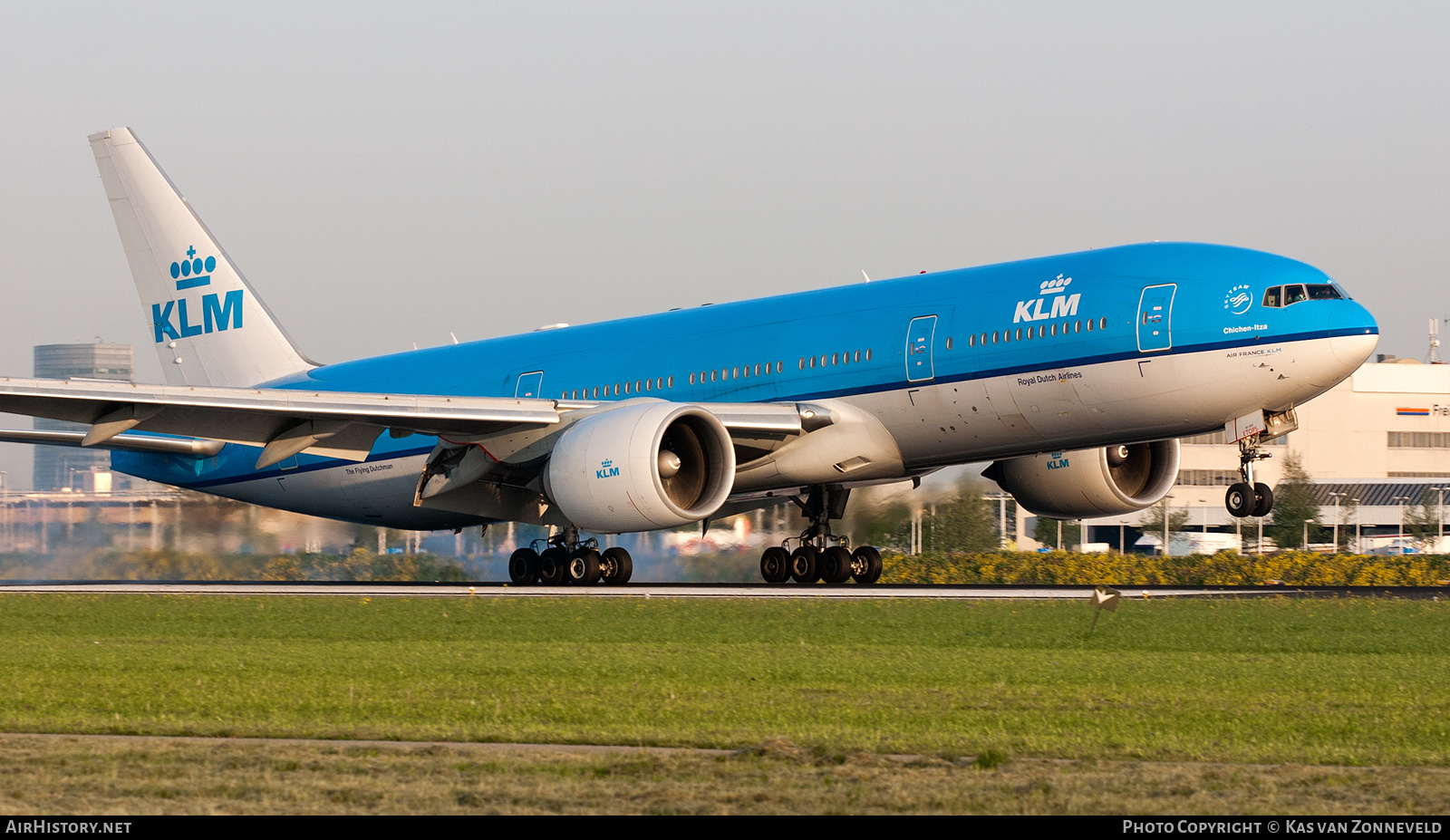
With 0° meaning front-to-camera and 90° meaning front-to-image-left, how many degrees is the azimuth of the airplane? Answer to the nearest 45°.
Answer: approximately 315°
